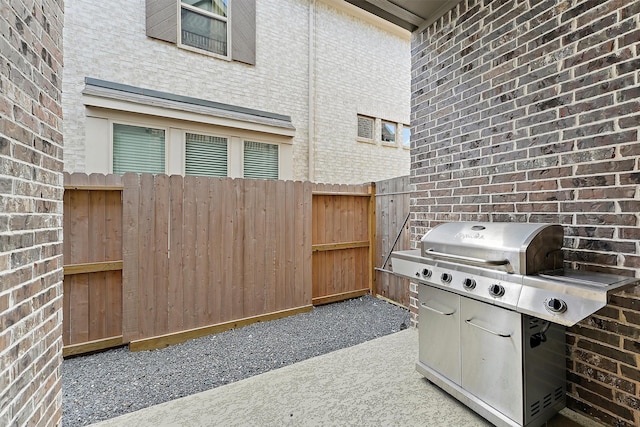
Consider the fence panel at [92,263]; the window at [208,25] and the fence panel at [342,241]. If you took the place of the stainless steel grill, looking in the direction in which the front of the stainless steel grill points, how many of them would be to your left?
0

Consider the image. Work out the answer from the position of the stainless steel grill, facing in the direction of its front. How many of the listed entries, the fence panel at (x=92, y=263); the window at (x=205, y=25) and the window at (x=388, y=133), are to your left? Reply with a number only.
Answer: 0

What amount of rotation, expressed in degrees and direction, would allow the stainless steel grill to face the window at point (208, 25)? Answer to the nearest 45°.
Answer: approximately 45° to its right

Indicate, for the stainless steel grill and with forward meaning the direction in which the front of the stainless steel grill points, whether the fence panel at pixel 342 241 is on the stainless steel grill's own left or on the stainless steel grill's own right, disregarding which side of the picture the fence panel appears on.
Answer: on the stainless steel grill's own right

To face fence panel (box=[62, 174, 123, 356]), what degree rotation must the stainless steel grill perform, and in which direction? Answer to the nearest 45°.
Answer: approximately 45° to its right

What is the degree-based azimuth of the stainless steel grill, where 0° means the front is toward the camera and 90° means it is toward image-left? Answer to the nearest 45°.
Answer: approximately 45°

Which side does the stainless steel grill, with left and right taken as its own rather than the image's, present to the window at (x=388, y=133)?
right

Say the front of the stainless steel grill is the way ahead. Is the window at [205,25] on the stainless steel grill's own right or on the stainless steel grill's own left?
on the stainless steel grill's own right

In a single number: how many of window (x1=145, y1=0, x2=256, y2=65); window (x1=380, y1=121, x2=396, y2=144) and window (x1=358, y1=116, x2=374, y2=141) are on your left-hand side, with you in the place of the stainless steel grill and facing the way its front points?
0

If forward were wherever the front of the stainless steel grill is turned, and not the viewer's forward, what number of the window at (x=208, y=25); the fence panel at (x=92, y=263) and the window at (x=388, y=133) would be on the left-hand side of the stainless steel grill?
0

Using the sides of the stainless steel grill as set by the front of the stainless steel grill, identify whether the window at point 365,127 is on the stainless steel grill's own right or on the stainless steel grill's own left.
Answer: on the stainless steel grill's own right
